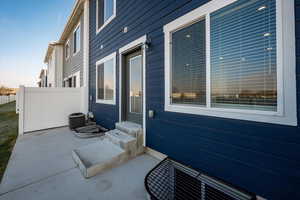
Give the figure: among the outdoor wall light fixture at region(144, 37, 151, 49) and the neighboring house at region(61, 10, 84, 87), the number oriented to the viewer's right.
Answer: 0

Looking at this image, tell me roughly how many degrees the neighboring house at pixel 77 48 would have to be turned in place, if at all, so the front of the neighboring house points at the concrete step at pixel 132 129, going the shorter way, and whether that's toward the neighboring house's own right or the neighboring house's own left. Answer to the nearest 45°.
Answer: approximately 45° to the neighboring house's own left

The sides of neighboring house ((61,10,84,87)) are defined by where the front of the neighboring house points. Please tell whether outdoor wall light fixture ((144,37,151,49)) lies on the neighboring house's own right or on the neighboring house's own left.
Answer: on the neighboring house's own left

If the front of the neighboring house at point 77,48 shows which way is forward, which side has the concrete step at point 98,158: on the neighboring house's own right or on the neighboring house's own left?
on the neighboring house's own left

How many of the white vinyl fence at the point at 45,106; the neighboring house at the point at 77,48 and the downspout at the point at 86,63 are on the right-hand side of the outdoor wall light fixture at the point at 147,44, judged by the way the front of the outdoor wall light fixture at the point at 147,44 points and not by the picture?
3

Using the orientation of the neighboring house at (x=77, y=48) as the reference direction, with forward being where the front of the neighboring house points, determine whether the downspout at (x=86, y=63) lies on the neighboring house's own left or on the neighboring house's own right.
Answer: on the neighboring house's own left

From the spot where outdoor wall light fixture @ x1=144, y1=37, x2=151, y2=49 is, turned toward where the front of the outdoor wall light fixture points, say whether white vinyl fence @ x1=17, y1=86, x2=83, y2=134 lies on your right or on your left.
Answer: on your right

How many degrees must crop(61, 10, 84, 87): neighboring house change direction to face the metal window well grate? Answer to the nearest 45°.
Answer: approximately 45° to its left
